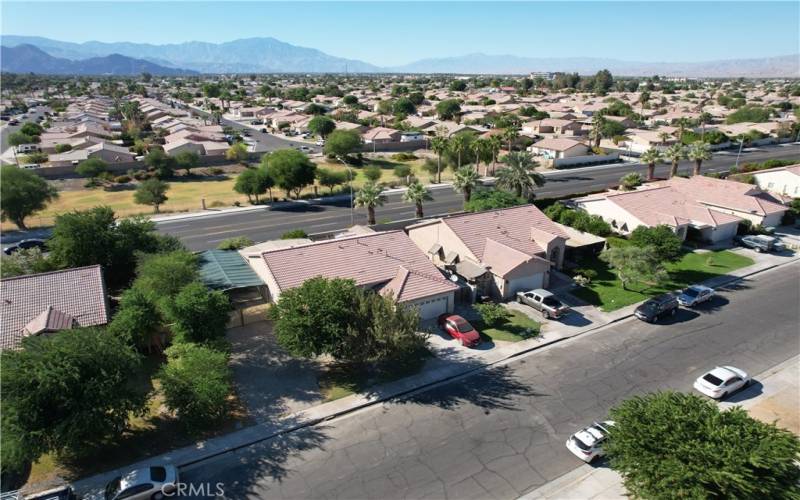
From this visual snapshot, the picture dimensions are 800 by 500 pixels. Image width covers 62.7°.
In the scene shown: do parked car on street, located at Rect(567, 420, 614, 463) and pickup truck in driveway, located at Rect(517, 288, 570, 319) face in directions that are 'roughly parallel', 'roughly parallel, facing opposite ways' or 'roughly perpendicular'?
roughly perpendicular

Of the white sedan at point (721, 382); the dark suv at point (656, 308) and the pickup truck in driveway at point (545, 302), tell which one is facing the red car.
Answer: the dark suv

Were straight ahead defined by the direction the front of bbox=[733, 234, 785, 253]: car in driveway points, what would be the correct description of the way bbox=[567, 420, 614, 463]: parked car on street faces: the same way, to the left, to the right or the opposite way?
to the right

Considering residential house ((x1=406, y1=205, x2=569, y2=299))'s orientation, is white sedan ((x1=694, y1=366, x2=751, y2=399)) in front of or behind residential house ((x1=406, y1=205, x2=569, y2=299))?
in front

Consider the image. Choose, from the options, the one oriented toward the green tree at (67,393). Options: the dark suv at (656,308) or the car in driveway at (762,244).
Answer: the dark suv

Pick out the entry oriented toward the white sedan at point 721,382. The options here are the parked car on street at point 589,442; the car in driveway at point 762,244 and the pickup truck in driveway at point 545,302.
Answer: the parked car on street

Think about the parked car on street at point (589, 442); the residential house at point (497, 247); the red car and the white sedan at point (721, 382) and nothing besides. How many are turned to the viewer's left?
0

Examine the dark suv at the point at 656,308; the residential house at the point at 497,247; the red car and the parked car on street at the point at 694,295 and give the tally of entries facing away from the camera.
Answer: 0

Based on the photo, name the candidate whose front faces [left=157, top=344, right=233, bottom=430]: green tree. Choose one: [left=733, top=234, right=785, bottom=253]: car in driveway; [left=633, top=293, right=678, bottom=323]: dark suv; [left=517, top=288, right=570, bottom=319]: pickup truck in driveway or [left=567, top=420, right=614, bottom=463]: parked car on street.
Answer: the dark suv

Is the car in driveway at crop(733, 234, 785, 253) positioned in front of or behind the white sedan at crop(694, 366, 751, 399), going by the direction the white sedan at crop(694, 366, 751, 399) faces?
in front

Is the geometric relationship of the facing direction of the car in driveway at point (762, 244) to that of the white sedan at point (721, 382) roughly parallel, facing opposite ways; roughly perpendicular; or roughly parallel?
roughly perpendicular

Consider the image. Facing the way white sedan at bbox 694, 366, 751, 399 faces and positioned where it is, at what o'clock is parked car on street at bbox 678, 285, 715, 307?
The parked car on street is roughly at 10 o'clock from the white sedan.

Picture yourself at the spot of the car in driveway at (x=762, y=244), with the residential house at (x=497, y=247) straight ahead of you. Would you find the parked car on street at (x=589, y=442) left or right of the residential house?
left

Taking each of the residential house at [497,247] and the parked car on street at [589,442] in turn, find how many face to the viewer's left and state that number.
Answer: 0

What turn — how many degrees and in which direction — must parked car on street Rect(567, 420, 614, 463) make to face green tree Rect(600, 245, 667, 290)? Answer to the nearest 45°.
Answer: approximately 45° to its left

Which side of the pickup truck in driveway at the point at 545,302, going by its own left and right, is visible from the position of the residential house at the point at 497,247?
front

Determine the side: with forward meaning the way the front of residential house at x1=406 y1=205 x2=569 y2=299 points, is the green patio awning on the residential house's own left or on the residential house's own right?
on the residential house's own right
